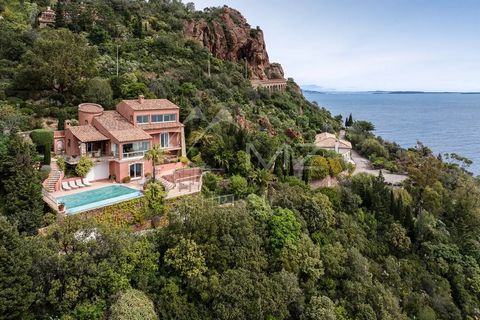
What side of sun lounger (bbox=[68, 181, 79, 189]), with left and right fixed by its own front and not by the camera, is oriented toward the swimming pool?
front

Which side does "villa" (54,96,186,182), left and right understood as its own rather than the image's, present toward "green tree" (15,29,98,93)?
back

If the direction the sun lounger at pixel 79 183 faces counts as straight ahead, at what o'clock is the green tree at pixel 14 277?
The green tree is roughly at 2 o'clock from the sun lounger.

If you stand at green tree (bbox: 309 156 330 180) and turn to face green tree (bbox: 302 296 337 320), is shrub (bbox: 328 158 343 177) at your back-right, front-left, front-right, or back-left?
back-left

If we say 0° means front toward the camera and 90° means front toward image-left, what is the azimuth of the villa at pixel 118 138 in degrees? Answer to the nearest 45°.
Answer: approximately 315°

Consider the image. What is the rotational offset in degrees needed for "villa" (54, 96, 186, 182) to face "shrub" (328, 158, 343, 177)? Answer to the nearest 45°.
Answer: approximately 45° to its left

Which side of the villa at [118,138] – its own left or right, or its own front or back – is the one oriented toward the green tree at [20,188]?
right

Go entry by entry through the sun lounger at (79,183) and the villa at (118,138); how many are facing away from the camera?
0

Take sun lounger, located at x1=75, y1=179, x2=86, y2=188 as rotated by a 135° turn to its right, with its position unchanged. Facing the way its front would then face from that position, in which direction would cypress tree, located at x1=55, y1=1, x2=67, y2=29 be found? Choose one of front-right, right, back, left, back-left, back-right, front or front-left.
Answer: right

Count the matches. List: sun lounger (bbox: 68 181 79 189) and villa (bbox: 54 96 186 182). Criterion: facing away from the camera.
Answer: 0
